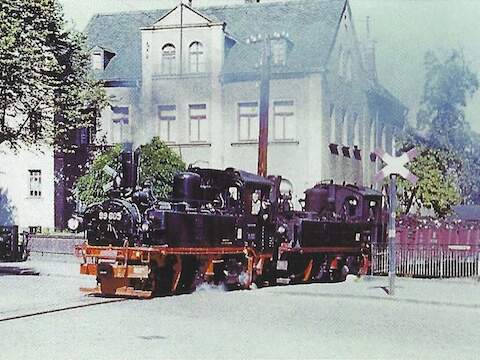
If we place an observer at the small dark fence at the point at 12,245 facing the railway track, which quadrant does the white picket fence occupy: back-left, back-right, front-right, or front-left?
front-left

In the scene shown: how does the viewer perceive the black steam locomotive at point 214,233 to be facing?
facing the viewer and to the left of the viewer

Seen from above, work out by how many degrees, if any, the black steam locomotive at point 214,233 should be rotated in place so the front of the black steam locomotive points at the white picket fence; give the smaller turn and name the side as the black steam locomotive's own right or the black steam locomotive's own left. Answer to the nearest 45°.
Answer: approximately 180°

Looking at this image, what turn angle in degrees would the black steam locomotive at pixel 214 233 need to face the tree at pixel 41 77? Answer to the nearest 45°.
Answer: approximately 90° to its right

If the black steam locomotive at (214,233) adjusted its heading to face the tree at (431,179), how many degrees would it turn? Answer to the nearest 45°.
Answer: approximately 180°

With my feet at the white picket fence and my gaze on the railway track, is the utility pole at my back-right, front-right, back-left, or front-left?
front-right

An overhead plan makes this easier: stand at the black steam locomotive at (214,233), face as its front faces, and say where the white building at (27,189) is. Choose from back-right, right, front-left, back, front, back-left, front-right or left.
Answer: right
